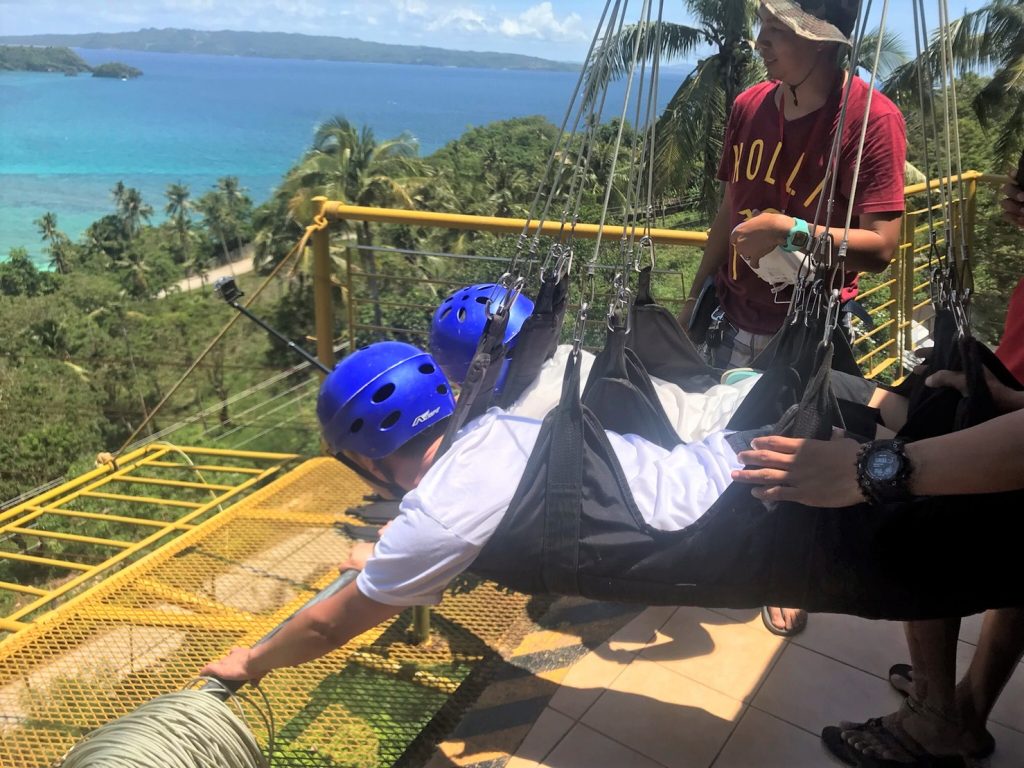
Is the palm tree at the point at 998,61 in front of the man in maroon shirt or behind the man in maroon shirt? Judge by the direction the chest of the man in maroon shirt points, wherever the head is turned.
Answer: behind

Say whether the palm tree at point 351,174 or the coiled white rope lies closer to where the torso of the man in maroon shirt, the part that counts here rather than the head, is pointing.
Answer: the coiled white rope

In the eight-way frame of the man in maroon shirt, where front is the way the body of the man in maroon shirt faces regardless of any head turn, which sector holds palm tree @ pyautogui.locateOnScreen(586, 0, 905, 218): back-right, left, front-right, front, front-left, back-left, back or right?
back-right

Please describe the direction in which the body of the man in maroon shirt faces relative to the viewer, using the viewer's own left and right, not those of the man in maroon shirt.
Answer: facing the viewer and to the left of the viewer

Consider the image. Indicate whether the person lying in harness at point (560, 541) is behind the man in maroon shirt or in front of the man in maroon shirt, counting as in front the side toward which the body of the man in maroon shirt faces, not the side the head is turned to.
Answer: in front

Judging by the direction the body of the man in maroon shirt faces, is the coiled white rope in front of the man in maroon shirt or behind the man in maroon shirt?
in front

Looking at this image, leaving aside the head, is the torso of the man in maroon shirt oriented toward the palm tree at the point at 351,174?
no

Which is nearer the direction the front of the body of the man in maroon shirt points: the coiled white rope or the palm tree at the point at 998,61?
the coiled white rope

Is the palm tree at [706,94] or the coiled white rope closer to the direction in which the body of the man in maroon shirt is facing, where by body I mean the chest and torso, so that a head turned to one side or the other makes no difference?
the coiled white rope
